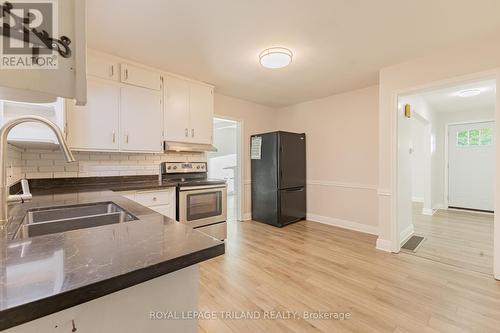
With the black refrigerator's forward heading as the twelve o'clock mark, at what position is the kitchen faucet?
The kitchen faucet is roughly at 2 o'clock from the black refrigerator.

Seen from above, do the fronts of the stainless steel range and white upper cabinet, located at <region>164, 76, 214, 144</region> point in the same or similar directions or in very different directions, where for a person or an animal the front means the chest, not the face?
same or similar directions

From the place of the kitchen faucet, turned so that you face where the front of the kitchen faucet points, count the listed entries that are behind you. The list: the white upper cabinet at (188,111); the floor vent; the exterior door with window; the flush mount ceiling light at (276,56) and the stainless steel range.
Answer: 0

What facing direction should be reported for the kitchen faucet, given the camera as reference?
facing to the right of the viewer

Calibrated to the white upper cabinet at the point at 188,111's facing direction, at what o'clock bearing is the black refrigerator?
The black refrigerator is roughly at 10 o'clock from the white upper cabinet.

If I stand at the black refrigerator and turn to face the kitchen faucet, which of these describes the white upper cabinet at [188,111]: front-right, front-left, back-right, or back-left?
front-right

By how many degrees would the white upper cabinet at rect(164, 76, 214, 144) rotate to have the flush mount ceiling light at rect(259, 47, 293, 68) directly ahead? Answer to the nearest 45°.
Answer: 0° — it already faces it

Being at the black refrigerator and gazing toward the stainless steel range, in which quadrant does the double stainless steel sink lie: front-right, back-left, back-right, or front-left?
front-left

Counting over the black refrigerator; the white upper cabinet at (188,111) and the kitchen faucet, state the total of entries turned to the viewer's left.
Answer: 0

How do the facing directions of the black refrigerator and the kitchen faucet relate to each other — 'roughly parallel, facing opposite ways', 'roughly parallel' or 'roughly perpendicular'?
roughly perpendicular

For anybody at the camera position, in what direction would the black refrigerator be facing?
facing the viewer and to the right of the viewer

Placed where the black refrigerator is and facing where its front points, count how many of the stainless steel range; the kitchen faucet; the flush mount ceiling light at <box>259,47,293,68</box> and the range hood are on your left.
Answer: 0

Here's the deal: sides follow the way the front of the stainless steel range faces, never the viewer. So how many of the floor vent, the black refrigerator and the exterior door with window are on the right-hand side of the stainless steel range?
0

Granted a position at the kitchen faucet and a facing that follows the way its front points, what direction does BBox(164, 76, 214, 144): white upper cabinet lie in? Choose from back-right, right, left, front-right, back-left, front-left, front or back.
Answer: front-left

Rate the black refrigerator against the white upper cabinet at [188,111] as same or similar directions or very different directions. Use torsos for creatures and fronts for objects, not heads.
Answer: same or similar directions

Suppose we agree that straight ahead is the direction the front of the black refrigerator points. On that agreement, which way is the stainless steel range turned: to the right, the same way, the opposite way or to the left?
the same way
